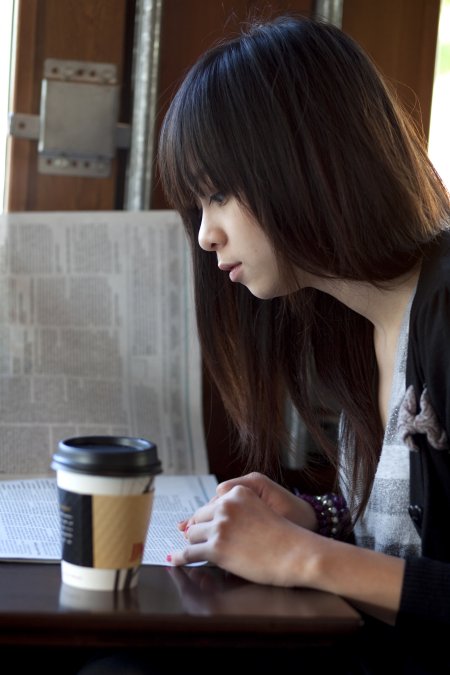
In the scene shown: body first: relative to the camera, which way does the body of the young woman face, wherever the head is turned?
to the viewer's left

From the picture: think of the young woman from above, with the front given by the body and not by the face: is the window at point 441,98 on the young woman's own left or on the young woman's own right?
on the young woman's own right
